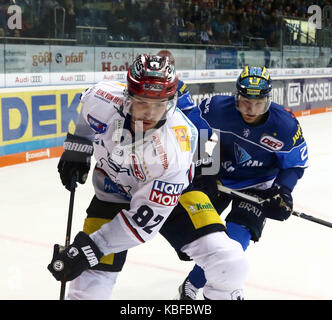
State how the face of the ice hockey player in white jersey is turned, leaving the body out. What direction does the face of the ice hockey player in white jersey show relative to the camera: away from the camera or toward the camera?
toward the camera

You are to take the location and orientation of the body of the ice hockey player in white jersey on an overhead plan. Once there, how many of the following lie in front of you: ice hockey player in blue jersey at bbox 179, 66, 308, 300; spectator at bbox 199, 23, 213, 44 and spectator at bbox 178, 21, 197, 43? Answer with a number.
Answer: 0

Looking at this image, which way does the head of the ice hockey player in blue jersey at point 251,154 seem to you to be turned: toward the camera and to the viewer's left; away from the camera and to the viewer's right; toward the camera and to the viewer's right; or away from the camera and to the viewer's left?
toward the camera and to the viewer's left

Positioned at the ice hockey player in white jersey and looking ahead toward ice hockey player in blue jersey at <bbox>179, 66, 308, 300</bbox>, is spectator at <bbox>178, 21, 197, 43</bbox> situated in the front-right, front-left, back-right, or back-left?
front-left

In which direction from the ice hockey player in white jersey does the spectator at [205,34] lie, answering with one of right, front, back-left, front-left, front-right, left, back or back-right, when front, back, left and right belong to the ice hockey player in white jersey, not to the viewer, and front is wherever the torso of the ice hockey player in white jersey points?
back

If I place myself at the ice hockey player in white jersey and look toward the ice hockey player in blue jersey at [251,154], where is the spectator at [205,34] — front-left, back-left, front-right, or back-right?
front-left

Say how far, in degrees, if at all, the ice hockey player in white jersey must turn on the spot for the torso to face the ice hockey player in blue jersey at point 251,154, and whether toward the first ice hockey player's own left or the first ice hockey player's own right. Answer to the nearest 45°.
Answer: approximately 135° to the first ice hockey player's own left

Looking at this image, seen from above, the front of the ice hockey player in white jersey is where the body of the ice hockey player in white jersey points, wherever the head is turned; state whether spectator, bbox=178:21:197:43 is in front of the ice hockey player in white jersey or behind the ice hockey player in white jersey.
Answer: behind

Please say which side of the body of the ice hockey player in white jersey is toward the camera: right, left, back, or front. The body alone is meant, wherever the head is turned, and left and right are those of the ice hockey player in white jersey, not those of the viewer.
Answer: front
